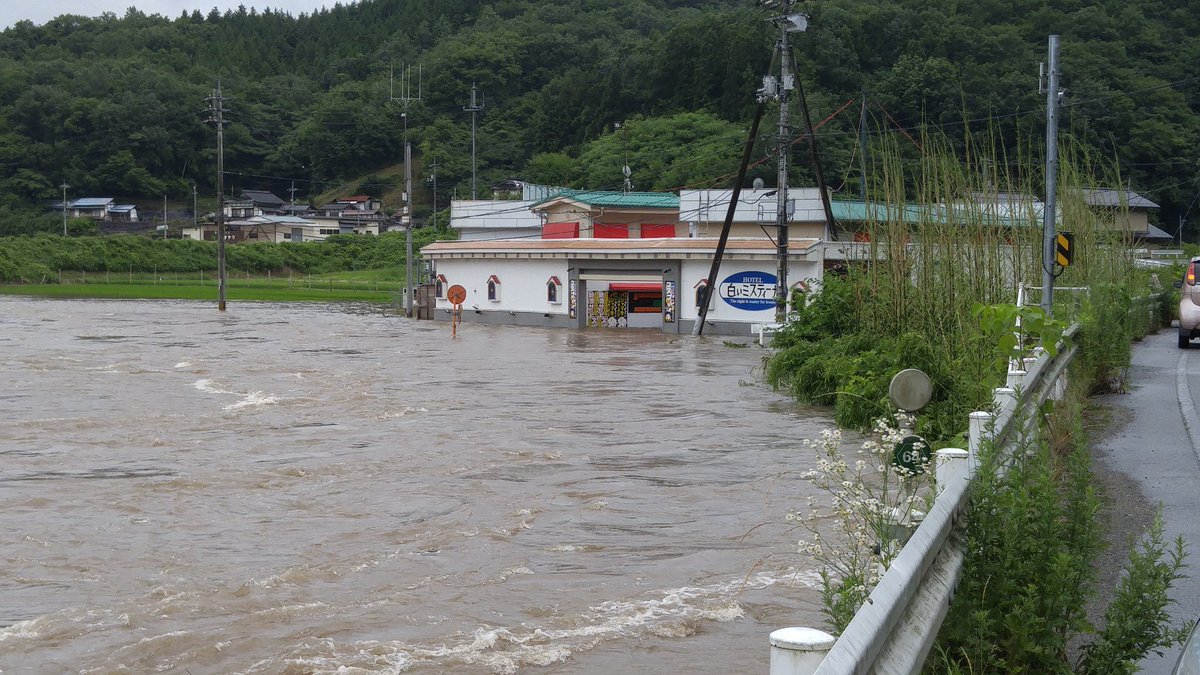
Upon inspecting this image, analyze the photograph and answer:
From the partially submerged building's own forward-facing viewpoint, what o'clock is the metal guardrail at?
The metal guardrail is roughly at 12 o'clock from the partially submerged building.

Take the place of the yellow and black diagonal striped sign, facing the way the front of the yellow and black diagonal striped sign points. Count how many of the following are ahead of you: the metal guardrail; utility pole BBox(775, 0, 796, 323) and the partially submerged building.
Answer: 1

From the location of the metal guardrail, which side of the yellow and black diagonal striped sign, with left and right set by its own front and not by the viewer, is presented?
front

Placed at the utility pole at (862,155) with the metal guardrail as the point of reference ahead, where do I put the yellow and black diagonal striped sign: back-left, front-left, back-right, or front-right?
front-left

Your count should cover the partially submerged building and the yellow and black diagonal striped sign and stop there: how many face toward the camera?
2

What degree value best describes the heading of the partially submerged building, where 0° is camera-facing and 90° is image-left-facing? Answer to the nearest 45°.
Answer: approximately 0°

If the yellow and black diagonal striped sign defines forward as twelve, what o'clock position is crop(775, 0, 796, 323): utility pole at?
The utility pole is roughly at 5 o'clock from the yellow and black diagonal striped sign.

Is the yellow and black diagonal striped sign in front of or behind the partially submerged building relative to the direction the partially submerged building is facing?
in front

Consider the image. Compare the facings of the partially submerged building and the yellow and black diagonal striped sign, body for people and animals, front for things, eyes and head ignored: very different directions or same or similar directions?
same or similar directions

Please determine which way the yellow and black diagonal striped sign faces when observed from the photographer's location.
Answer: facing the viewer

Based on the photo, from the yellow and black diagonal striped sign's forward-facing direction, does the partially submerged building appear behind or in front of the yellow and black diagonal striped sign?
behind

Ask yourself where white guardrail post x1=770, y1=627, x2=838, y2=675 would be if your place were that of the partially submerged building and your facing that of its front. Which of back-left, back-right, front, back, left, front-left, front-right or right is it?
front

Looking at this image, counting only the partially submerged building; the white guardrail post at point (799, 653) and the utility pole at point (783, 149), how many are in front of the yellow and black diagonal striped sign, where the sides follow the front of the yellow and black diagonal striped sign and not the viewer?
1

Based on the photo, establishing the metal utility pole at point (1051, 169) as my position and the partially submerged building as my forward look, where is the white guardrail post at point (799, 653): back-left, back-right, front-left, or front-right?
back-left

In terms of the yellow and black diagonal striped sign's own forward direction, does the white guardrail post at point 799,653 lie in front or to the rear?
in front
